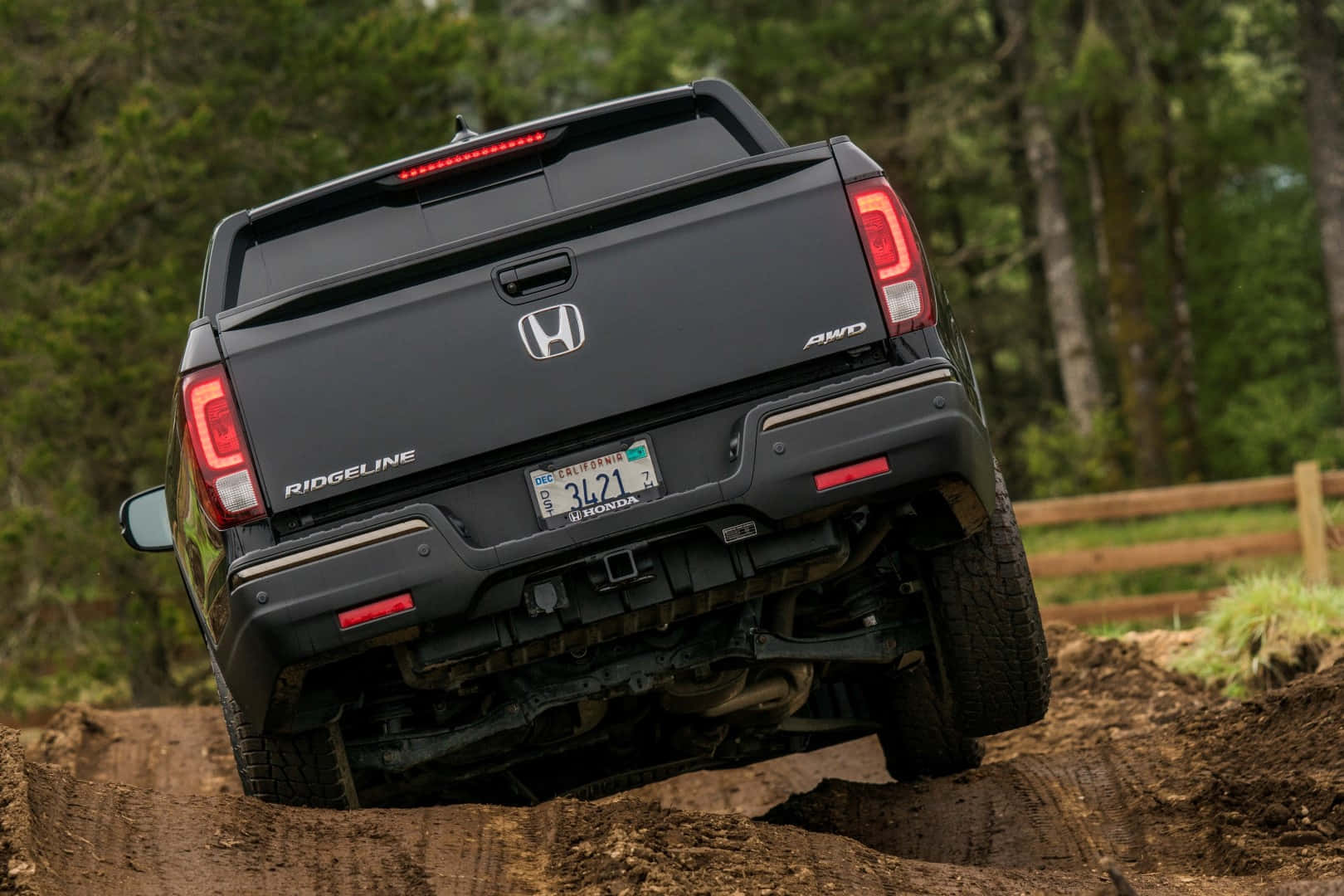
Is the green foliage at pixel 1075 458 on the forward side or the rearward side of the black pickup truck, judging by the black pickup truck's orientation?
on the forward side

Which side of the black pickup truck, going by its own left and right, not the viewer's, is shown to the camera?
back

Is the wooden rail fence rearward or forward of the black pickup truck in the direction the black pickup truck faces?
forward

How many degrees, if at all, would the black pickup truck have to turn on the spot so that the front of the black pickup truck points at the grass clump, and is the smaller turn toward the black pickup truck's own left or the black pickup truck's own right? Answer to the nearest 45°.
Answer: approximately 45° to the black pickup truck's own right

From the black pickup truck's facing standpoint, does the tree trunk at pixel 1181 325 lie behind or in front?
in front

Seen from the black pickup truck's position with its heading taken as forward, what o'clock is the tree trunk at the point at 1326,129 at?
The tree trunk is roughly at 1 o'clock from the black pickup truck.
